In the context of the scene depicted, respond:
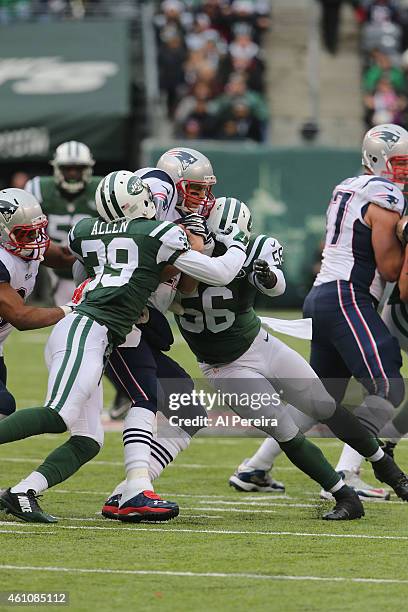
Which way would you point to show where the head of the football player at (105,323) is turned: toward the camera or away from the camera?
away from the camera

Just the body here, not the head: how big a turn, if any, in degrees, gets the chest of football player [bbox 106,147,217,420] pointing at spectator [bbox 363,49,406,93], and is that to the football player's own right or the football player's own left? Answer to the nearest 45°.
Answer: approximately 135° to the football player's own left

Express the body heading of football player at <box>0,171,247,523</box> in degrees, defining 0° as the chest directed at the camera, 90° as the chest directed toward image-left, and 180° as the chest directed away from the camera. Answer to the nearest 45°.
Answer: approximately 225°

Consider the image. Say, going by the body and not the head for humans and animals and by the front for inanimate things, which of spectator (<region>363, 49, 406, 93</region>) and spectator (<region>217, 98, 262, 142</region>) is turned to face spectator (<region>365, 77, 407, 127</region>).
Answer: spectator (<region>363, 49, 406, 93</region>)

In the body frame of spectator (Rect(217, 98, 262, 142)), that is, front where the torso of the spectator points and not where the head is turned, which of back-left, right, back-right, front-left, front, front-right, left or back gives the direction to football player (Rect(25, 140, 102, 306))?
front

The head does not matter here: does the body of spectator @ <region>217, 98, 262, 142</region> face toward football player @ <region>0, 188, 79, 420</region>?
yes

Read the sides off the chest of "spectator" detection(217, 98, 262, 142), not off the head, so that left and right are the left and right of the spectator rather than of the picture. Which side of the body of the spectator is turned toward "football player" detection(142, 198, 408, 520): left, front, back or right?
front

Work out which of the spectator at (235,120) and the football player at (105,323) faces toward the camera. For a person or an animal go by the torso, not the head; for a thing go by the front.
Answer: the spectator

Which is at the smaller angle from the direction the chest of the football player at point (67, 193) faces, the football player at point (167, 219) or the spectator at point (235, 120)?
the football player

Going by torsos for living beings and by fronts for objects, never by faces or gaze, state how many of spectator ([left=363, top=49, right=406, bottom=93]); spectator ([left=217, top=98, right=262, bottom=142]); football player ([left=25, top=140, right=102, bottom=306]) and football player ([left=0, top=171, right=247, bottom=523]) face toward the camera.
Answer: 3

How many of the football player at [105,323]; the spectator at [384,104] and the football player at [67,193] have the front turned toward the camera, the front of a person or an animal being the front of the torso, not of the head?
2

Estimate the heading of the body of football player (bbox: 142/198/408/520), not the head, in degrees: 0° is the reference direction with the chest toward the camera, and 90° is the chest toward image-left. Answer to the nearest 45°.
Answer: approximately 45°

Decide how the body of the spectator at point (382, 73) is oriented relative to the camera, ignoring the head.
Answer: toward the camera

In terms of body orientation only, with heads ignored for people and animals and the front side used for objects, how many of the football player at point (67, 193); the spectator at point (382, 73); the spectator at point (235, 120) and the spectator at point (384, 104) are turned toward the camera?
4

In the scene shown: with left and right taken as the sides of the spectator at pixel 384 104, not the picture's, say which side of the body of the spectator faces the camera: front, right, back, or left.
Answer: front

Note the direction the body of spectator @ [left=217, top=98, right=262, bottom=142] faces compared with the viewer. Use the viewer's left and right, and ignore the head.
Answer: facing the viewer

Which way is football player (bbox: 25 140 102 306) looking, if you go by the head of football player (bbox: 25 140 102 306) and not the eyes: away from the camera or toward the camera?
toward the camera

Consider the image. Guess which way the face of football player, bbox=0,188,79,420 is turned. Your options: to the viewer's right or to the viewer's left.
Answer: to the viewer's right

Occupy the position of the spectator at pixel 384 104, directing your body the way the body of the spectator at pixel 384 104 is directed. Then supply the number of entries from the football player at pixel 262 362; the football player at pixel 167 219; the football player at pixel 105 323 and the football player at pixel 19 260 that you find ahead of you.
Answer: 4
